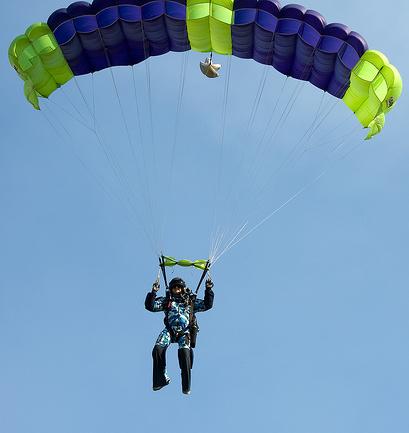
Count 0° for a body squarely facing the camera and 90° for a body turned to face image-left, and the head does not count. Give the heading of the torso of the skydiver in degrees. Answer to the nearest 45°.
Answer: approximately 0°
